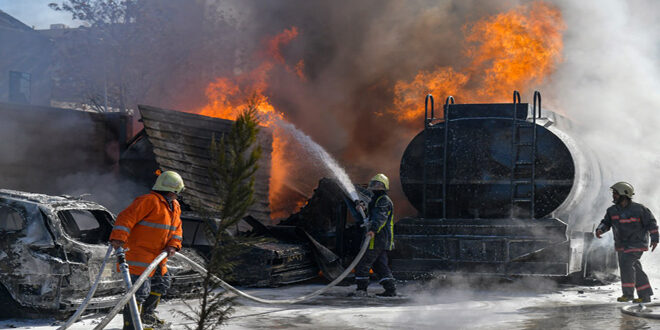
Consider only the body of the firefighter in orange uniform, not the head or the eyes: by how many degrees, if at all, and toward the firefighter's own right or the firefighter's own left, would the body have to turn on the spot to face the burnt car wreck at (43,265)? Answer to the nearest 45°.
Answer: approximately 180°

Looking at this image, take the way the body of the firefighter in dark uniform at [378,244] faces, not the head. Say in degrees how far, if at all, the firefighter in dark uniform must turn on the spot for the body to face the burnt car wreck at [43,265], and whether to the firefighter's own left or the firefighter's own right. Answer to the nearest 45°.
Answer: approximately 45° to the firefighter's own left

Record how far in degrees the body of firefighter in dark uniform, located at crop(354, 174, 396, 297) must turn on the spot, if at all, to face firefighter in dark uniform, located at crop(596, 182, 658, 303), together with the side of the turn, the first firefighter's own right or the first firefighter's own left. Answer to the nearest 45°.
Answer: approximately 180°

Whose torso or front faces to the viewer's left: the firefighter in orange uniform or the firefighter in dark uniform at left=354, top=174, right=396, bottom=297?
the firefighter in dark uniform

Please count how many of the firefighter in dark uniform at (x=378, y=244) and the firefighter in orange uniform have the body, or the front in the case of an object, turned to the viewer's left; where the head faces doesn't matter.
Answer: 1

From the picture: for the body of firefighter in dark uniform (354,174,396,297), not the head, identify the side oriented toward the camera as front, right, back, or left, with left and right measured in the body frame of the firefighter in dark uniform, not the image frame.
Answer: left
